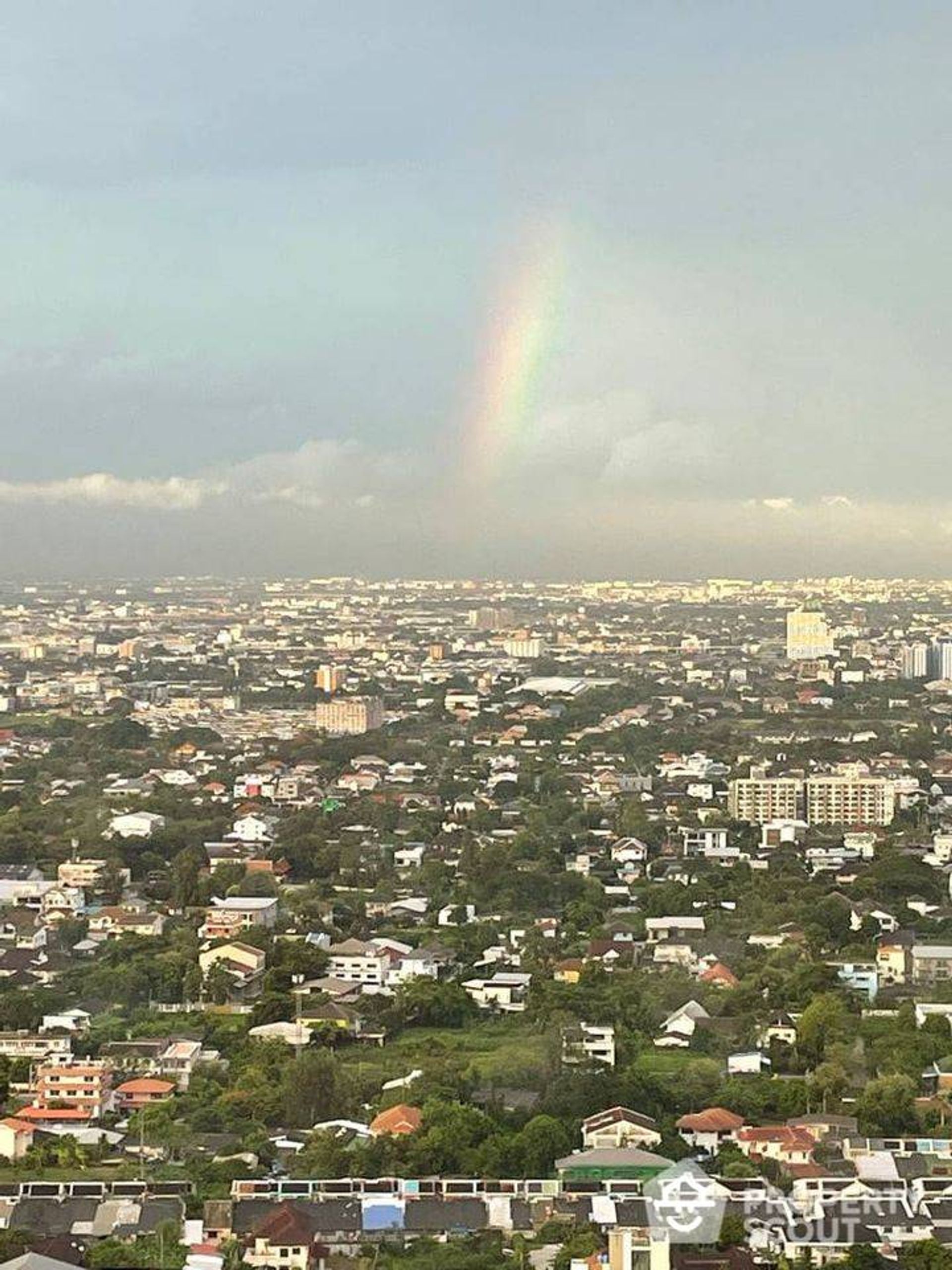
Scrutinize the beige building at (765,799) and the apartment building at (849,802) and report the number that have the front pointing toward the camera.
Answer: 2

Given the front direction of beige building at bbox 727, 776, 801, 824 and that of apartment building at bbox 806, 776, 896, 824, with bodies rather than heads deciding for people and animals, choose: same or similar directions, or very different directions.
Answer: same or similar directions

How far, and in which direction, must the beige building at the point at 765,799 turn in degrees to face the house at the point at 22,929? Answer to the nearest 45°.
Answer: approximately 45° to its right

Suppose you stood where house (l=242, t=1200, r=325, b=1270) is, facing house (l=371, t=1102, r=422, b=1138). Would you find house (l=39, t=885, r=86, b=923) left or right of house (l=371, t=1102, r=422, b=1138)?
left

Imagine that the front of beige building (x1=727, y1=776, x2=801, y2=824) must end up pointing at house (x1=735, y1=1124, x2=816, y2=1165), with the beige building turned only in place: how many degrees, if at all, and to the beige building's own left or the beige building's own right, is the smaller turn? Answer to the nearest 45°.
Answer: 0° — it already faces it

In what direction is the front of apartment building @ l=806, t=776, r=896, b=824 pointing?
toward the camera

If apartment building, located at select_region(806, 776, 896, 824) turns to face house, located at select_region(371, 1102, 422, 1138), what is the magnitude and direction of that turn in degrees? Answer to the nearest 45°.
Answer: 0° — it already faces it

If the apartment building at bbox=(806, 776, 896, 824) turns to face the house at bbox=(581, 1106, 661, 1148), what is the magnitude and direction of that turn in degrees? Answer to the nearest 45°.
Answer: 0° — it already faces it

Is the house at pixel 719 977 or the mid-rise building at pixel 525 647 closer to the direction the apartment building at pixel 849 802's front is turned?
the house

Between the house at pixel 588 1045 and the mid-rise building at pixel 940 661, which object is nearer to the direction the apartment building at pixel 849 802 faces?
the house

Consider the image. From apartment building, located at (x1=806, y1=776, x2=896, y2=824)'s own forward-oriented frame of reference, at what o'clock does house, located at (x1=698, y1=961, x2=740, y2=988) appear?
The house is roughly at 12 o'clock from the apartment building.

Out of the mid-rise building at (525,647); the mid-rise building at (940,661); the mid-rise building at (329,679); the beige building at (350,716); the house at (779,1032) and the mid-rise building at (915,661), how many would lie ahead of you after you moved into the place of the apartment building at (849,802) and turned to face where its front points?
1

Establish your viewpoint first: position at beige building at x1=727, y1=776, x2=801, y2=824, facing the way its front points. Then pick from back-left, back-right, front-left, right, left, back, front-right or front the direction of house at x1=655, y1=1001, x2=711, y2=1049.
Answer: front

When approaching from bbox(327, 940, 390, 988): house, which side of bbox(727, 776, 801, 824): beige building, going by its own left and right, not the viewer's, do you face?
front

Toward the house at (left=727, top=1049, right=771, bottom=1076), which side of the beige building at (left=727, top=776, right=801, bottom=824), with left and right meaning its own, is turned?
front

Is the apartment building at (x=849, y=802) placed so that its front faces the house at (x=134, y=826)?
no

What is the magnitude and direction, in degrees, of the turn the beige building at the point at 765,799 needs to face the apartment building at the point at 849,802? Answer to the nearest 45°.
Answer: approximately 90° to its left

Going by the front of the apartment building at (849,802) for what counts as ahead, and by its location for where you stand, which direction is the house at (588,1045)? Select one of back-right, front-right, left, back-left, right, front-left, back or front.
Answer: front

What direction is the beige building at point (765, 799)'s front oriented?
toward the camera

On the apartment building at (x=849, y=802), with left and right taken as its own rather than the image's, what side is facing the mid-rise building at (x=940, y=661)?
back

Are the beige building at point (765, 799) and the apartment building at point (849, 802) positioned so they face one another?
no
